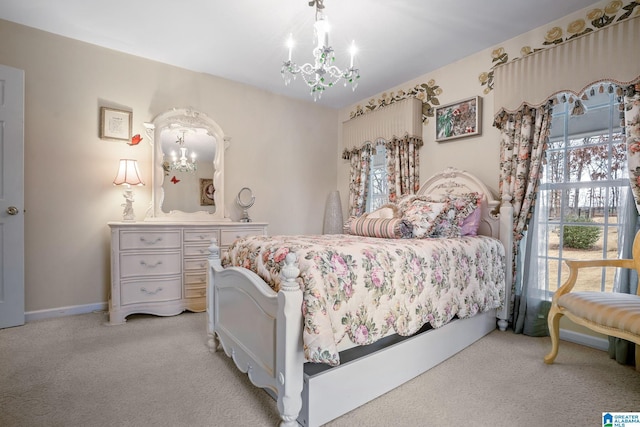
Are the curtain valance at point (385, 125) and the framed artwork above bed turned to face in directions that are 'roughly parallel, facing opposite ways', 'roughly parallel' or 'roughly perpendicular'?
roughly parallel

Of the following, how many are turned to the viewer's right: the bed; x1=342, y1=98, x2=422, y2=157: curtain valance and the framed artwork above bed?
0

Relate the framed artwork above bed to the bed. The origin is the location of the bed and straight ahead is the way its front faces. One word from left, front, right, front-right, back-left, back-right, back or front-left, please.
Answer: back

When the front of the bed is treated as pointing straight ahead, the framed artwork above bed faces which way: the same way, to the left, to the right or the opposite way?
the same way

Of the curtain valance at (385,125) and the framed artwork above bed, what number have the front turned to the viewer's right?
0

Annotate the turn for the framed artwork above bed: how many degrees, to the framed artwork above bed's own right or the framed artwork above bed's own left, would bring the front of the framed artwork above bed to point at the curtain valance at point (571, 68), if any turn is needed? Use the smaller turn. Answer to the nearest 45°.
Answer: approximately 90° to the framed artwork above bed's own left

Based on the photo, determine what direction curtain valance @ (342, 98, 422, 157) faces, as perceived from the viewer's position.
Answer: facing the viewer and to the left of the viewer

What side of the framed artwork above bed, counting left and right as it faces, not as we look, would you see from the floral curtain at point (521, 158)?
left

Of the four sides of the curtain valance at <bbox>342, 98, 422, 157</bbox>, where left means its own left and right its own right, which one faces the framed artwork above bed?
left

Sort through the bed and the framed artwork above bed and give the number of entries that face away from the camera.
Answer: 0

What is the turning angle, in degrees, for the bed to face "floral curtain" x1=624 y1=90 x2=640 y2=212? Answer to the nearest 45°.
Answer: approximately 135° to its left

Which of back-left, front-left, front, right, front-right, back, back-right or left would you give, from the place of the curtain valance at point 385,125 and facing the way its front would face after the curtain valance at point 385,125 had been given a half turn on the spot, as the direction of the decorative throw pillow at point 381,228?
back-right

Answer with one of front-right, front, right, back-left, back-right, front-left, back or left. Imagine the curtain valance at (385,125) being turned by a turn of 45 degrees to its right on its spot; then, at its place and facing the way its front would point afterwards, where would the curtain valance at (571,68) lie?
back-left

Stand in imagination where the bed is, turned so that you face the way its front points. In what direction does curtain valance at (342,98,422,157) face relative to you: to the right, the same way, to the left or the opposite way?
the same way

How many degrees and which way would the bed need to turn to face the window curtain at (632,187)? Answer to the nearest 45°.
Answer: approximately 135° to its left

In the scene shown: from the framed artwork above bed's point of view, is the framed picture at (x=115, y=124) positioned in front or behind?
in front

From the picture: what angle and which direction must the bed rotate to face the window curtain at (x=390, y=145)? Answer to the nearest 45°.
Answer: approximately 135° to its right

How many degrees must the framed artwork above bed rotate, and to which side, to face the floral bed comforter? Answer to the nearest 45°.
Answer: approximately 45° to its left

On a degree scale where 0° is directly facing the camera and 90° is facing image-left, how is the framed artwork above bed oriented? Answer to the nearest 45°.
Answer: approximately 45°

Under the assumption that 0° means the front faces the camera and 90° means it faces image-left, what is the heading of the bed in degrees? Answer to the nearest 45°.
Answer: approximately 45°
